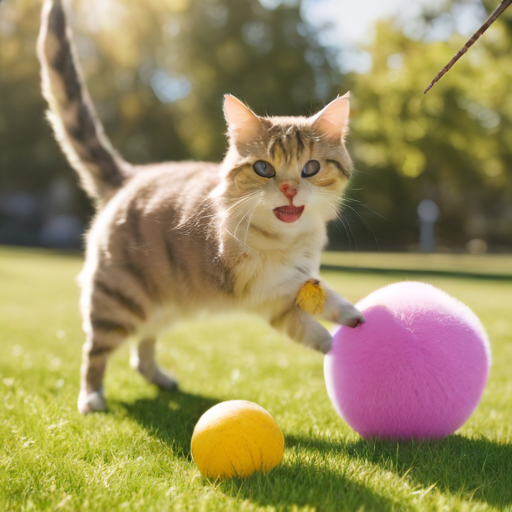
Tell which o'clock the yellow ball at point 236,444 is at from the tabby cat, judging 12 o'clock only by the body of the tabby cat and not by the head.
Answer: The yellow ball is roughly at 1 o'clock from the tabby cat.

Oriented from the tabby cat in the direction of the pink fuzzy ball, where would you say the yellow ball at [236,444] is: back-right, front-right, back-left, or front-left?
front-right

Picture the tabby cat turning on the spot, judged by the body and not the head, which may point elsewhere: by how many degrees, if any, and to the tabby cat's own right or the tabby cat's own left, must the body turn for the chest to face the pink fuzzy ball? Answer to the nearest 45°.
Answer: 0° — it already faces it

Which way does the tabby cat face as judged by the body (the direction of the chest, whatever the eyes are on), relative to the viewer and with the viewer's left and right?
facing the viewer and to the right of the viewer
